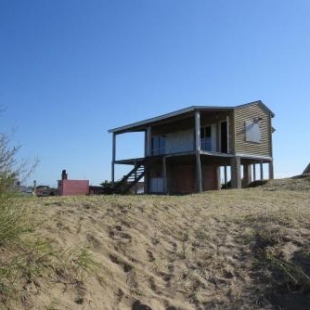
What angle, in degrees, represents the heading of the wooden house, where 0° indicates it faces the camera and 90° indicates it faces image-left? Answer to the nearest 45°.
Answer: approximately 45°
